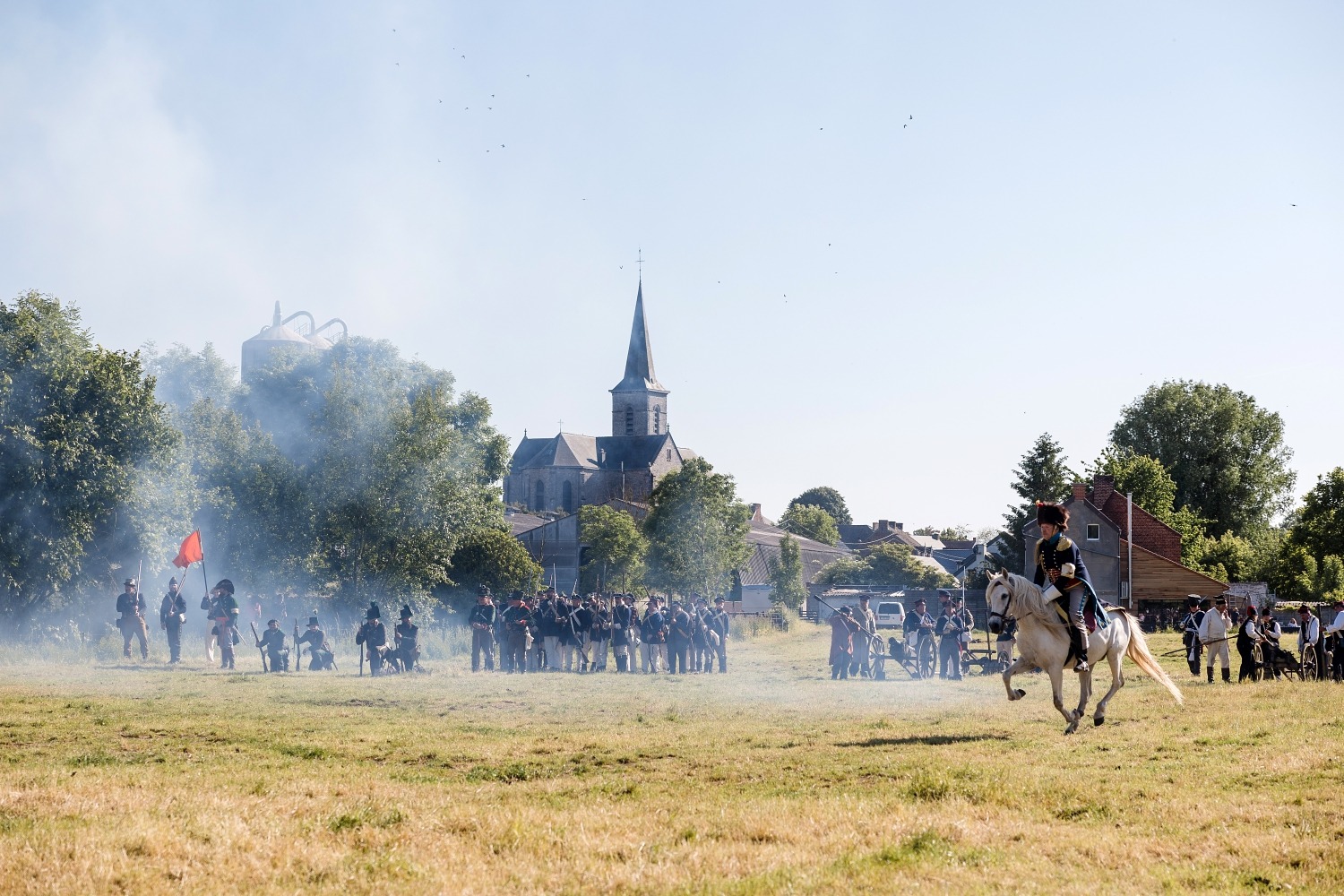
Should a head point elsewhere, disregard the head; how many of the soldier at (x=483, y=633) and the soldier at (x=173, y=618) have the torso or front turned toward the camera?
2

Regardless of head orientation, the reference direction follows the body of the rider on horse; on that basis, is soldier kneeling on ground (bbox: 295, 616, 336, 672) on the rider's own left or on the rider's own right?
on the rider's own right

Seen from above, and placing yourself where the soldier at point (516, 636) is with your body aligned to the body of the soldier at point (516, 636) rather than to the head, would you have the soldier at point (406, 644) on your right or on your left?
on your right

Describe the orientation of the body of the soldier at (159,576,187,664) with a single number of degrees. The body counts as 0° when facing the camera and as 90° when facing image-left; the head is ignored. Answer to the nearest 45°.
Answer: approximately 0°

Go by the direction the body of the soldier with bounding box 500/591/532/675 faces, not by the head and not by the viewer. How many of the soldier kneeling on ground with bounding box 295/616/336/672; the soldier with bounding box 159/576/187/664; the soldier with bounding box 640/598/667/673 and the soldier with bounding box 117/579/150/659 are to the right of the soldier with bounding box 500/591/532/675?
3

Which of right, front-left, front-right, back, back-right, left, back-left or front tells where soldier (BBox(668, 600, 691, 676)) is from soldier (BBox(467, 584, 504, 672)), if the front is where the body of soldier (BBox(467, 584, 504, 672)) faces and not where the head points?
left

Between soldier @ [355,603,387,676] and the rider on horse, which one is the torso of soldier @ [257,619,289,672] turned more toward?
the rider on horse

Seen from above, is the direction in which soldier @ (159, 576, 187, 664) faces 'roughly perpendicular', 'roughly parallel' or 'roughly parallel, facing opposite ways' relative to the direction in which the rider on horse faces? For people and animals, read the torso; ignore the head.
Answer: roughly perpendicular

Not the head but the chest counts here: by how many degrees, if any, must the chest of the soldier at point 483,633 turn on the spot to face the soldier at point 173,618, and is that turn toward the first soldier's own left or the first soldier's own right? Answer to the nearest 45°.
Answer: approximately 90° to the first soldier's own right

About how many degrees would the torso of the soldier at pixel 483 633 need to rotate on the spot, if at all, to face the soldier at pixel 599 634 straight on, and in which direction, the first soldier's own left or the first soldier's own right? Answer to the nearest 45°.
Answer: approximately 90° to the first soldier's own left

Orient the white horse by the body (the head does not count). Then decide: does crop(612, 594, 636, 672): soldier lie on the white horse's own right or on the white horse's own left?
on the white horse's own right

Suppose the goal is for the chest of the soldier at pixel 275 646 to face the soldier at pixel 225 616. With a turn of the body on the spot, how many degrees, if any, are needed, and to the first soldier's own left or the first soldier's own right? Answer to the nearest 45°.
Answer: approximately 135° to the first soldier's own right

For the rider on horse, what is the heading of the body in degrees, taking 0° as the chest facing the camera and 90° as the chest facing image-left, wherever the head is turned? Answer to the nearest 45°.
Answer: approximately 45°

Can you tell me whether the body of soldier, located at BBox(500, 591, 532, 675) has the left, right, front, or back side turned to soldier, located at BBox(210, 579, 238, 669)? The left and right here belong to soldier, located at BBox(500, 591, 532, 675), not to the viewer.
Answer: right
